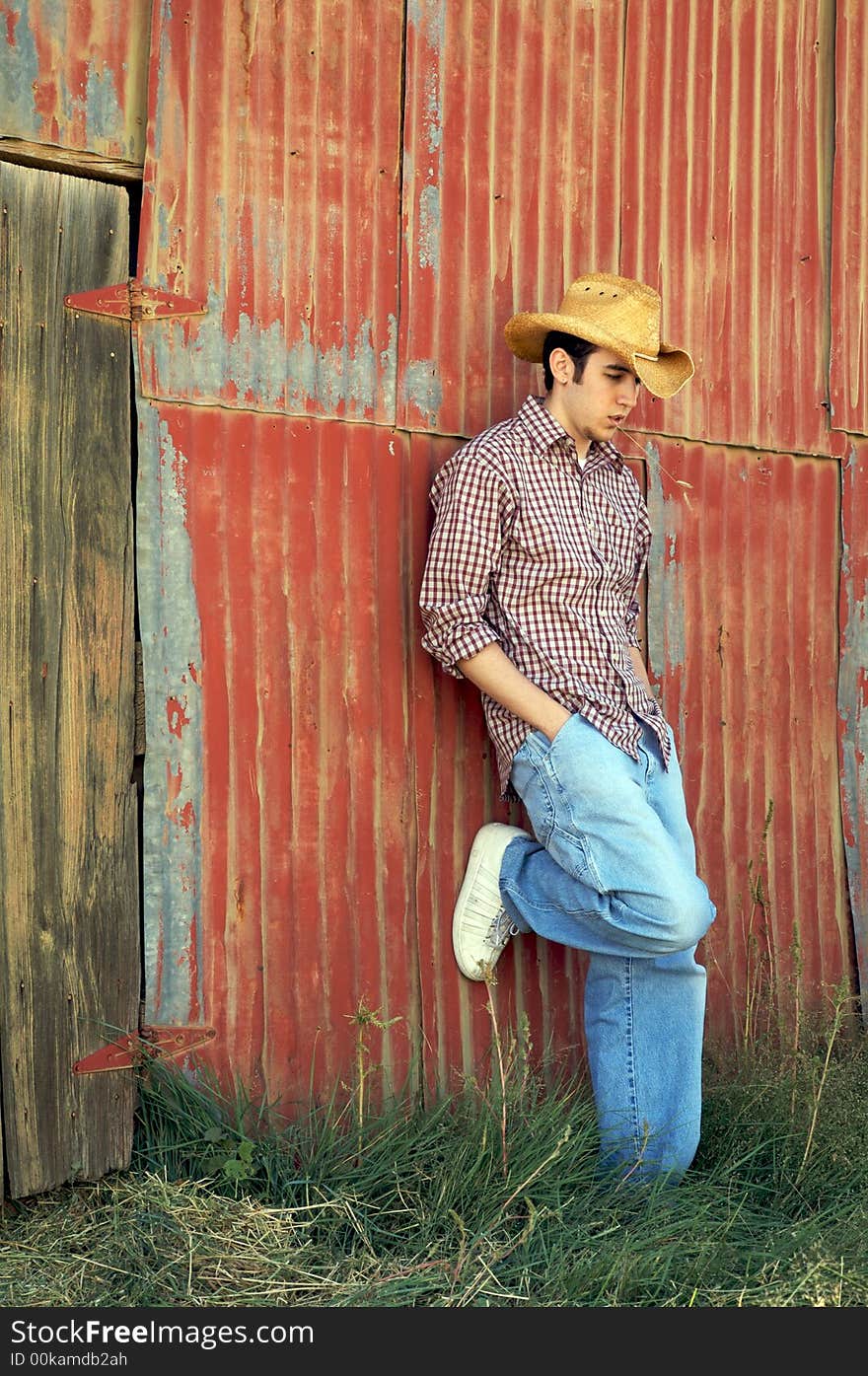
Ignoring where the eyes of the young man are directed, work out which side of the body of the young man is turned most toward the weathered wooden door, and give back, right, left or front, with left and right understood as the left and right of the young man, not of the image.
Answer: right

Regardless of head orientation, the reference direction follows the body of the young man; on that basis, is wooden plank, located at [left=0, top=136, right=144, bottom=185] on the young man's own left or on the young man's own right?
on the young man's own right

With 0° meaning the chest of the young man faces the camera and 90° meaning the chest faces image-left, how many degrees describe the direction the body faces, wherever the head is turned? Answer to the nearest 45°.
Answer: approximately 315°
